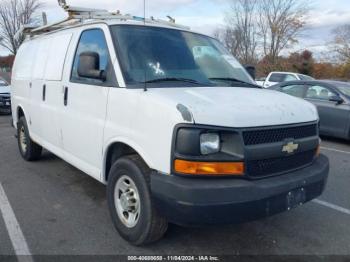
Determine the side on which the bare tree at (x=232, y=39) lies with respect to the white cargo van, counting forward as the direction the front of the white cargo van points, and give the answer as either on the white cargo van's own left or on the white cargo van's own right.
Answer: on the white cargo van's own left

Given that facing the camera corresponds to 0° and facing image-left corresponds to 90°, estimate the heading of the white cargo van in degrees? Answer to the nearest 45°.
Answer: approximately 315°

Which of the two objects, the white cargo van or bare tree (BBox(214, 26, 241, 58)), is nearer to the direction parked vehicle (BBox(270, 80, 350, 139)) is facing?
the white cargo van

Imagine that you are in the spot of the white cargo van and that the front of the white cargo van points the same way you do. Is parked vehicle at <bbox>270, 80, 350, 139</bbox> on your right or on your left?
on your left

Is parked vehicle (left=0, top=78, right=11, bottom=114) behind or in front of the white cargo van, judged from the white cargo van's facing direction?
behind
